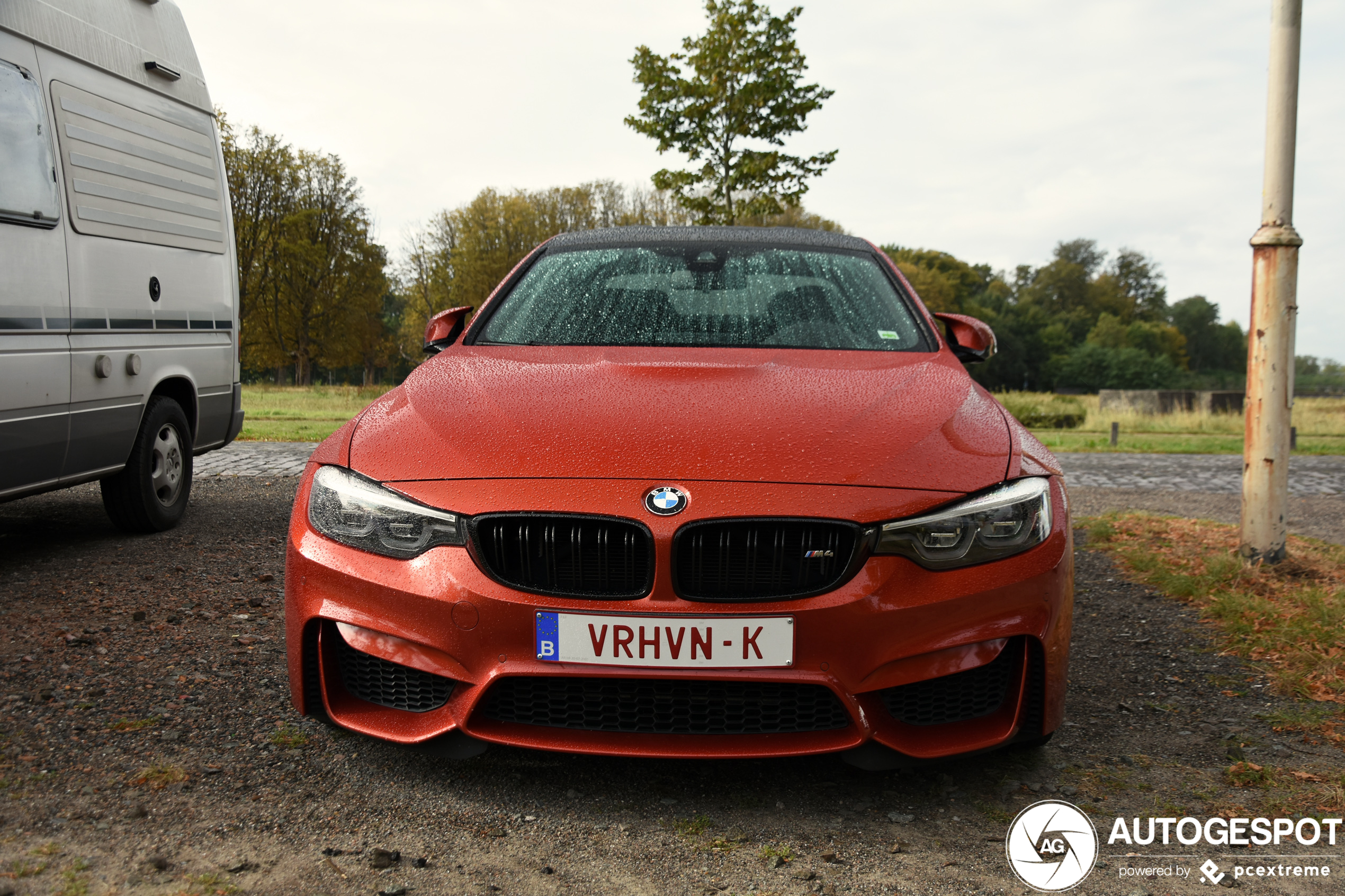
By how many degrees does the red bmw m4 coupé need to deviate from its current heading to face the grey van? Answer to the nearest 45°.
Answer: approximately 135° to its right

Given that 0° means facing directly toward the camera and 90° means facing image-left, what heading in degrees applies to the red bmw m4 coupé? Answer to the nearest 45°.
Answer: approximately 0°

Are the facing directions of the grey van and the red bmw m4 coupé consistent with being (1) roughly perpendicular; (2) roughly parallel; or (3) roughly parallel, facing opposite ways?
roughly parallel

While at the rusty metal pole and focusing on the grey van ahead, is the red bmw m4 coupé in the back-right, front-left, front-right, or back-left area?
front-left

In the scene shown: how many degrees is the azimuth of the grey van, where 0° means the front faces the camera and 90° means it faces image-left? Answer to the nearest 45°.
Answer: approximately 45°

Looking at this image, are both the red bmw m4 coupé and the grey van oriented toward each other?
no

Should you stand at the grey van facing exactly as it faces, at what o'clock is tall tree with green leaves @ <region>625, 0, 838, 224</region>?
The tall tree with green leaves is roughly at 6 o'clock from the grey van.

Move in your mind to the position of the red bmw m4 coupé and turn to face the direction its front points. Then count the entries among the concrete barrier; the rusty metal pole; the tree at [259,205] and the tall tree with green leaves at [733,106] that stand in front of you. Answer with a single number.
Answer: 0

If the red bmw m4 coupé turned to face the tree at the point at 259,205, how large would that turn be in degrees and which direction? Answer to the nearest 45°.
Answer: approximately 135° to its right

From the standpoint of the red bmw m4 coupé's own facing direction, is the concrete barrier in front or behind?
behind

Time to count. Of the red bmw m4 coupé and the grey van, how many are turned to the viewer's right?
0

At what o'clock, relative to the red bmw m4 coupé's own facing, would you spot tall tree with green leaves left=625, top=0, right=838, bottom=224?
The tall tree with green leaves is roughly at 6 o'clock from the red bmw m4 coupé.
